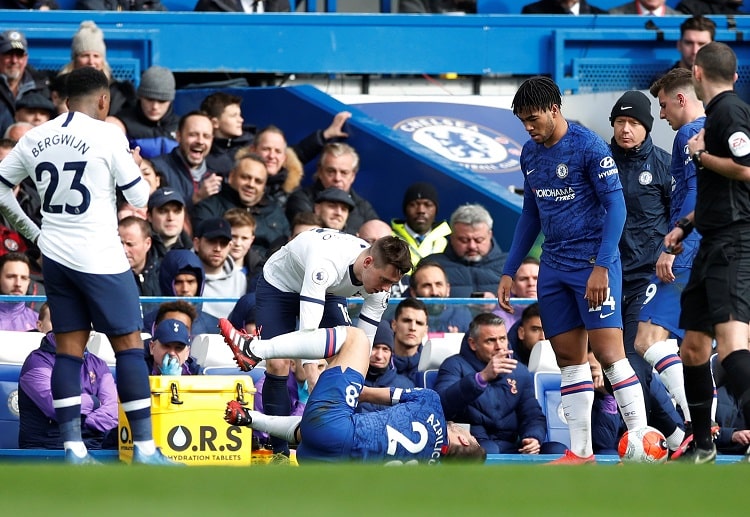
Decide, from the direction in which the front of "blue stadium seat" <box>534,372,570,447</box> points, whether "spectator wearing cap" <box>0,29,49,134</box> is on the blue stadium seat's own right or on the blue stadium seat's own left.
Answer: on the blue stadium seat's own right

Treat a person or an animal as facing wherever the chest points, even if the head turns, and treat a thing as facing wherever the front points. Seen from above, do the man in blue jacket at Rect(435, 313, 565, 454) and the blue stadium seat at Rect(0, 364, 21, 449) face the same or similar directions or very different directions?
same or similar directions

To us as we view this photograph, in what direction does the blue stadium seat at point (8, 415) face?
facing the viewer

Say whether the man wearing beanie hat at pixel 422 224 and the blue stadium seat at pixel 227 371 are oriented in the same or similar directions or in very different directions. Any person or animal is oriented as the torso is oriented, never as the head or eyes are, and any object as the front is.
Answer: same or similar directions

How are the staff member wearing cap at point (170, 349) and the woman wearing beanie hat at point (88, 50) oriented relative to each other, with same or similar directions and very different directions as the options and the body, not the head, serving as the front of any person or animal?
same or similar directions

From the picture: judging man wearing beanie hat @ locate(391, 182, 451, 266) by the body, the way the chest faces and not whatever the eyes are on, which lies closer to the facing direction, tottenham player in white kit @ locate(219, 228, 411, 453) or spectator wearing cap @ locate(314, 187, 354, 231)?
the tottenham player in white kit

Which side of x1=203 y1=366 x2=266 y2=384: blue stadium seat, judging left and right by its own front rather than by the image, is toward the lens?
front

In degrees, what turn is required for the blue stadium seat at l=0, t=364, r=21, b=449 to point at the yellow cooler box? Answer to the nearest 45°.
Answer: approximately 45° to its left

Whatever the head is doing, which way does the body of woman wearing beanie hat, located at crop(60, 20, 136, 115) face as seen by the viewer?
toward the camera

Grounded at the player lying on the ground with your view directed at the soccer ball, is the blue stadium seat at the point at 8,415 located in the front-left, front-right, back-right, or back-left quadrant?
back-left
